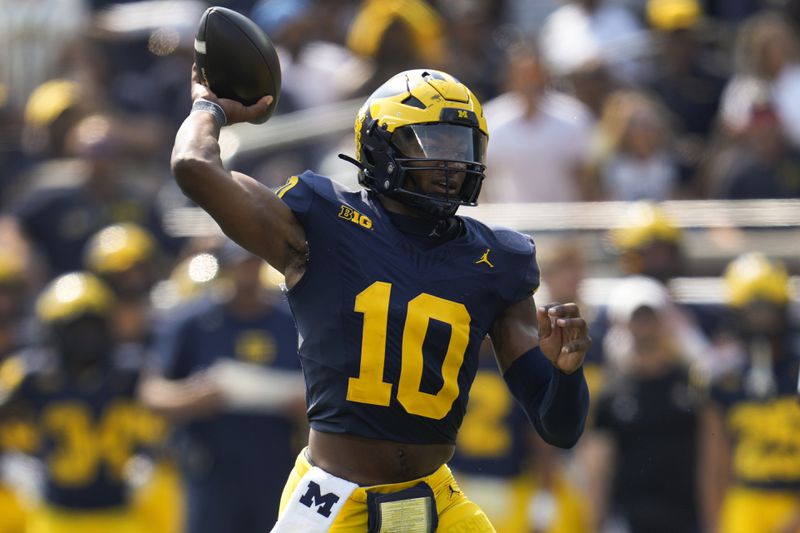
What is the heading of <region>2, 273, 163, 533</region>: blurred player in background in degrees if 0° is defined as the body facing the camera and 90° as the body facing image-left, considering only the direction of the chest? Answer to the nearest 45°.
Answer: approximately 0°

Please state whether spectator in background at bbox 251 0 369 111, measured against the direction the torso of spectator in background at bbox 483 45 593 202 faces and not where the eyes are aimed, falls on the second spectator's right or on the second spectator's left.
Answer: on the second spectator's right

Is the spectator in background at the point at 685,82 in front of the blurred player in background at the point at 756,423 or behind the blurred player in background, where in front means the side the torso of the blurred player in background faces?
behind

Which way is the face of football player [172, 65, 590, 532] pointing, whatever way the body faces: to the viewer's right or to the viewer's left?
to the viewer's right

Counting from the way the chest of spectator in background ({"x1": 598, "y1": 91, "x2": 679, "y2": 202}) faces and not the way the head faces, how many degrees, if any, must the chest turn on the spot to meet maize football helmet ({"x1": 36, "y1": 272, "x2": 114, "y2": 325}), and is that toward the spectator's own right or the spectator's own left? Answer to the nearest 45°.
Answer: approximately 45° to the spectator's own right

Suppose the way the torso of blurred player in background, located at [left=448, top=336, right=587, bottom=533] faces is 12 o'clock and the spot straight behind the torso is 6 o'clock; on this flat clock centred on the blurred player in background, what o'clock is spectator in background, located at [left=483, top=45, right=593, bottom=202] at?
The spectator in background is roughly at 6 o'clock from the blurred player in background.
